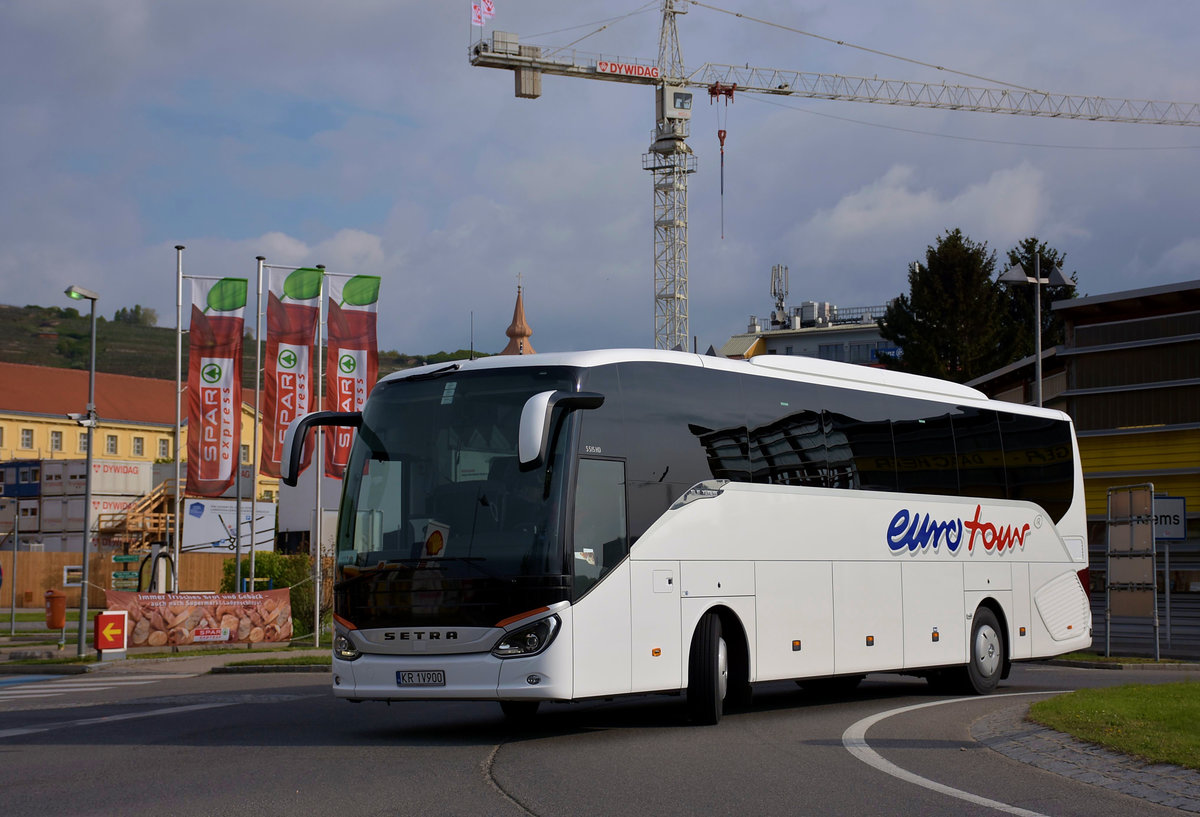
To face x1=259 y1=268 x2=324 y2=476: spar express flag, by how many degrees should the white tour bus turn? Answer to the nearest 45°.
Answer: approximately 90° to its right

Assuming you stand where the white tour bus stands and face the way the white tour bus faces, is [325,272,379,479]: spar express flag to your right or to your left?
on your right

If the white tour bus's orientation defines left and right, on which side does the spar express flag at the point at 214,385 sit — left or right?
on its right

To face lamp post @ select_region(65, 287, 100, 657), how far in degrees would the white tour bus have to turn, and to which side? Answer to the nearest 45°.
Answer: approximately 90° to its right

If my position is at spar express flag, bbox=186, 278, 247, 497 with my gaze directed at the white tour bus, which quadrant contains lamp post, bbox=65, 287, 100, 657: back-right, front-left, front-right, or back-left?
front-right

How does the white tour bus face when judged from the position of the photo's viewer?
facing the viewer and to the left of the viewer

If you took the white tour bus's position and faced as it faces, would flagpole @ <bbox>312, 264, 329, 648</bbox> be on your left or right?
on your right
